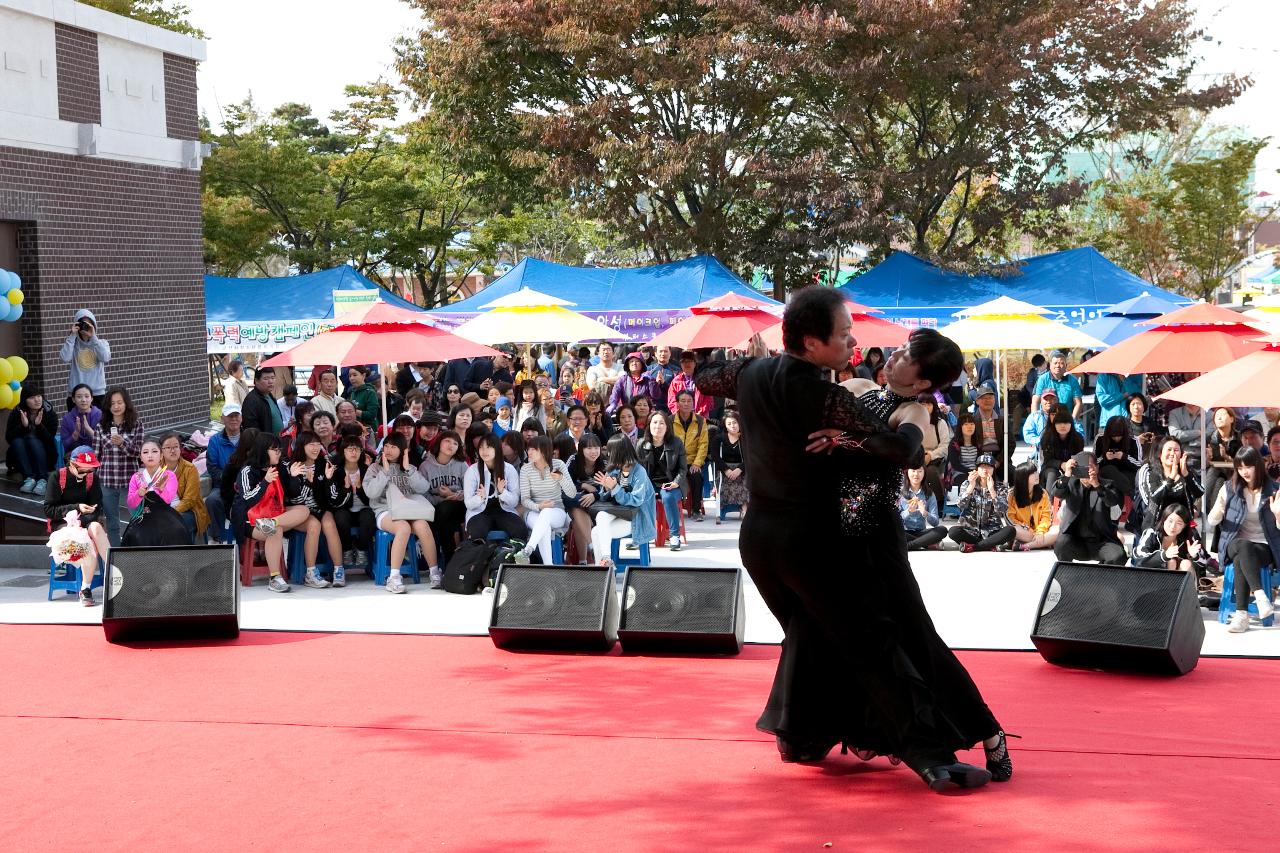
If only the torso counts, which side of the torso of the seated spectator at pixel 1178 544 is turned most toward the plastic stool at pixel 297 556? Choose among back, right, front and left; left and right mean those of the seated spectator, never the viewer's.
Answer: right

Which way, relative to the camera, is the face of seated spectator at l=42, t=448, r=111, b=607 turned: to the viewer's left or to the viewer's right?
to the viewer's right

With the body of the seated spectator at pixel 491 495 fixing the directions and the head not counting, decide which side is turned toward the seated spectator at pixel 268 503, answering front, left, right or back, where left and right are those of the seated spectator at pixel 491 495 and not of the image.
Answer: right

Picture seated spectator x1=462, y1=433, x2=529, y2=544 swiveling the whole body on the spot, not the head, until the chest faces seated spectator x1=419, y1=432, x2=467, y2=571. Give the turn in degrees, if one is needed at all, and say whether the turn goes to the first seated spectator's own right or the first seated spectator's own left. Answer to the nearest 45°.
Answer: approximately 135° to the first seated spectator's own right

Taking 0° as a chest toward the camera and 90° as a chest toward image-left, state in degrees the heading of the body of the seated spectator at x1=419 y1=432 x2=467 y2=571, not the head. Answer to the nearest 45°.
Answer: approximately 0°

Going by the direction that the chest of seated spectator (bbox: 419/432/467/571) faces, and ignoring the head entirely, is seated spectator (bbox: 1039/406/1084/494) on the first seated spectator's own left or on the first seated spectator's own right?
on the first seated spectator's own left

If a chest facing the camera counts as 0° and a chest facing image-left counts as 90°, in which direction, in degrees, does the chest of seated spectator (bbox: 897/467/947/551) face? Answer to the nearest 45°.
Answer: approximately 0°

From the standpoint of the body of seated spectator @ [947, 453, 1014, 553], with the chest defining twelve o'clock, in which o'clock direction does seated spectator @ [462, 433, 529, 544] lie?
seated spectator @ [462, 433, 529, 544] is roughly at 2 o'clock from seated spectator @ [947, 453, 1014, 553].
